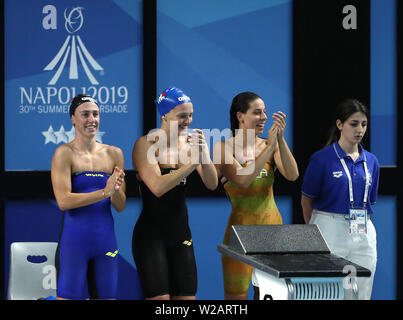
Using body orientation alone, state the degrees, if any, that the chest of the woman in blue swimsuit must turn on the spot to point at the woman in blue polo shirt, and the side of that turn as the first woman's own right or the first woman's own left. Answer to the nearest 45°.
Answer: approximately 45° to the first woman's own left

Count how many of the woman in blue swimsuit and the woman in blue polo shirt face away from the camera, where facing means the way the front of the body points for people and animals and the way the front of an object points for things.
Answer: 0

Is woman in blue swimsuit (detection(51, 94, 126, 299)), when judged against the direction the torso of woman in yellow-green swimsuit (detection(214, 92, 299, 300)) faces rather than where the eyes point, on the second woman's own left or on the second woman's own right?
on the second woman's own right

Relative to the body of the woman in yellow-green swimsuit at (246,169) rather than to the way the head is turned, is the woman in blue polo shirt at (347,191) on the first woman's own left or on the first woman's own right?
on the first woman's own left

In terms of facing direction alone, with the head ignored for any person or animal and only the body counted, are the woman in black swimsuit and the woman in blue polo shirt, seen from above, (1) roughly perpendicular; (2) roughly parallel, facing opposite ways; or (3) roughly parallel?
roughly parallel

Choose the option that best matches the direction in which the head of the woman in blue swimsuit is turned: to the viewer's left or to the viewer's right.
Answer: to the viewer's right

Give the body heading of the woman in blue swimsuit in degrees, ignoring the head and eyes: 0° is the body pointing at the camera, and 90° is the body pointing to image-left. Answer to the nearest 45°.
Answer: approximately 315°

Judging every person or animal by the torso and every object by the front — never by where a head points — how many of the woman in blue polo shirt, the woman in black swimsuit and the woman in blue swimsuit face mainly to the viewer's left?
0

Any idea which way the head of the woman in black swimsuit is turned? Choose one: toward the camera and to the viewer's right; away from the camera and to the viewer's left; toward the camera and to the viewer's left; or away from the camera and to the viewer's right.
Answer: toward the camera and to the viewer's right

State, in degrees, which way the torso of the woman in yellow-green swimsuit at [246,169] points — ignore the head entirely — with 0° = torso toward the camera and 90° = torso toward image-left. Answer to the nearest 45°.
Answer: approximately 315°

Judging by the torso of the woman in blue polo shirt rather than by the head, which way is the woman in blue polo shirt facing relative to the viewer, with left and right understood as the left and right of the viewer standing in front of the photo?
facing the viewer and to the right of the viewer

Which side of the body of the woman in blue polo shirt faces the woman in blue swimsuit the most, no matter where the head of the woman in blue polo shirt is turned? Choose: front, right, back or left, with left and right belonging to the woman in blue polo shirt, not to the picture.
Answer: right
